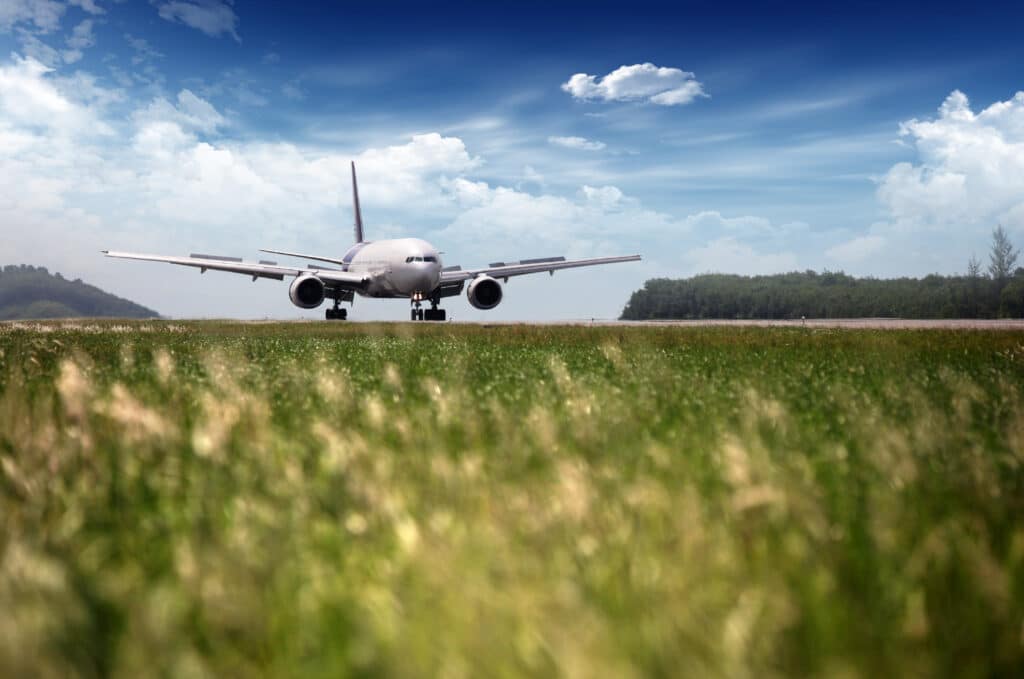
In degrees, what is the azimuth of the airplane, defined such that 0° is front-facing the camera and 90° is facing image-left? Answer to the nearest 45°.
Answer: approximately 0°
